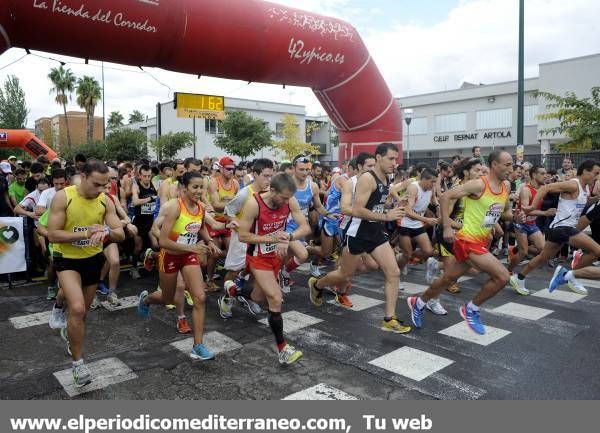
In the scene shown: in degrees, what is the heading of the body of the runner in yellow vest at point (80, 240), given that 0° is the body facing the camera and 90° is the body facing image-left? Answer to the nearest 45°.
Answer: approximately 315°
